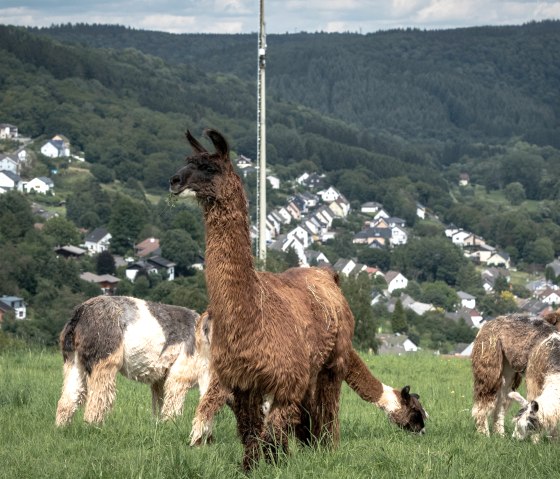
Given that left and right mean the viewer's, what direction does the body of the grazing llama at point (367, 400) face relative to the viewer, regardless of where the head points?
facing to the right of the viewer

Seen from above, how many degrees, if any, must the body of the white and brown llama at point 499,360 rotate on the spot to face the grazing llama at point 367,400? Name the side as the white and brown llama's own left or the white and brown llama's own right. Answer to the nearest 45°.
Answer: approximately 135° to the white and brown llama's own right

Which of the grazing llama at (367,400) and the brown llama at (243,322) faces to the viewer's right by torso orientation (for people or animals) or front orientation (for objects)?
the grazing llama

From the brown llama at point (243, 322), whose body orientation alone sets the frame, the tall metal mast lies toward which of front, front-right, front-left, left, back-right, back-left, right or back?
back-right

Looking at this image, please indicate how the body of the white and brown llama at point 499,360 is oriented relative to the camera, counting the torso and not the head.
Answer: to the viewer's right

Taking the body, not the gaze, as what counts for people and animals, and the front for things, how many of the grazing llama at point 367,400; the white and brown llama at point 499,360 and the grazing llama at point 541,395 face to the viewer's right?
2

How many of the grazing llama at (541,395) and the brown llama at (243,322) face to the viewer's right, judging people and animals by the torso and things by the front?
0

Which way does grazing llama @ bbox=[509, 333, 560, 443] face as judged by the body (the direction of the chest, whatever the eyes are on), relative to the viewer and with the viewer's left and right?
facing the viewer and to the left of the viewer

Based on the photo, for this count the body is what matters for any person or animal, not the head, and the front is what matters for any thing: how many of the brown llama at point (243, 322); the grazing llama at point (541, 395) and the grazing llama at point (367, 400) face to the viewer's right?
1

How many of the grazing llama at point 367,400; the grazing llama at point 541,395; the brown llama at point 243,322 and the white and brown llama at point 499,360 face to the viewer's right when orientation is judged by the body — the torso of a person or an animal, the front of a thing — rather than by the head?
2

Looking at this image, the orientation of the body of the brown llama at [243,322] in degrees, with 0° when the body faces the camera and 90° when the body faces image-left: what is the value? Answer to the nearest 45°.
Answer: approximately 45°

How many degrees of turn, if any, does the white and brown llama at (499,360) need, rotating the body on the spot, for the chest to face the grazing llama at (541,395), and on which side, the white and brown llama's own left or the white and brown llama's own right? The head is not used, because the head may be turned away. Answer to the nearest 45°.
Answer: approximately 45° to the white and brown llama's own right

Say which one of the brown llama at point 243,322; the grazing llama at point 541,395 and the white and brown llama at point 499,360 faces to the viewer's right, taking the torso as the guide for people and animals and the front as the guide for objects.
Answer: the white and brown llama

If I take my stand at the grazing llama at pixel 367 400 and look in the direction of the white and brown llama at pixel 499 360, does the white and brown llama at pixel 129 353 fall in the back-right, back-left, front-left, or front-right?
back-left
